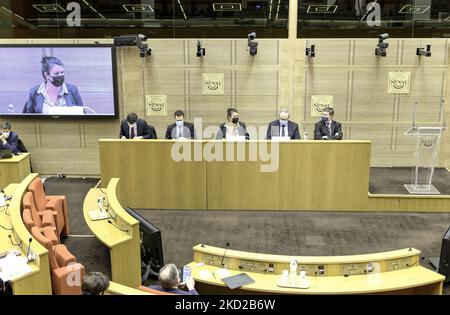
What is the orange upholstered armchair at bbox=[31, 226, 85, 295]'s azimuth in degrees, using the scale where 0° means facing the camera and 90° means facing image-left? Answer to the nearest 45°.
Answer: approximately 225°

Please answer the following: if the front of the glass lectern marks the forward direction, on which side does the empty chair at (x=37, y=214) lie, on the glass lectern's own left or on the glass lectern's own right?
on the glass lectern's own right

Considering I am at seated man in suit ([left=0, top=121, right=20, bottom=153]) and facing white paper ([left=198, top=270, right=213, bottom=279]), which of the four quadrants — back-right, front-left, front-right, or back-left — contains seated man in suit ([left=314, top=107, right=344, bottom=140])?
front-left

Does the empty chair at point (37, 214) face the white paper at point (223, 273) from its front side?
no

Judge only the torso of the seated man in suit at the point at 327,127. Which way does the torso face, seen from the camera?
toward the camera

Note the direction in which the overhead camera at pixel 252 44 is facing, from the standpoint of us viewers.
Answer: facing the viewer

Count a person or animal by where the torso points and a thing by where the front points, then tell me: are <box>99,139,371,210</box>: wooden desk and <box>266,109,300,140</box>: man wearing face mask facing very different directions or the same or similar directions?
same or similar directions

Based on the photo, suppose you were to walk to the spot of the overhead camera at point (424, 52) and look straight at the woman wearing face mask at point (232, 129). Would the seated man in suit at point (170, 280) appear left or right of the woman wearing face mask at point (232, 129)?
left

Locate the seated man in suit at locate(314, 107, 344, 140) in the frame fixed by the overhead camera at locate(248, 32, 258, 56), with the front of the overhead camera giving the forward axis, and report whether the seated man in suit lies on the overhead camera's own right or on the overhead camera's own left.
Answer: on the overhead camera's own left

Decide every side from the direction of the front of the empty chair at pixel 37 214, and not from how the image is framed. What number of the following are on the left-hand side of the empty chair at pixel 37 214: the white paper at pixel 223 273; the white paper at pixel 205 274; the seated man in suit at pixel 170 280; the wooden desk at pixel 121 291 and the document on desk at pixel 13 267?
0

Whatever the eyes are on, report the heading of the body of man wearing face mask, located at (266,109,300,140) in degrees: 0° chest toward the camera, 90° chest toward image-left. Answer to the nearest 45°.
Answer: approximately 0°

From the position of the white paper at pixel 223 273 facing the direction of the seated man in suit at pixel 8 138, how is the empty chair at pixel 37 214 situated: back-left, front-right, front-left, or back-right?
front-left

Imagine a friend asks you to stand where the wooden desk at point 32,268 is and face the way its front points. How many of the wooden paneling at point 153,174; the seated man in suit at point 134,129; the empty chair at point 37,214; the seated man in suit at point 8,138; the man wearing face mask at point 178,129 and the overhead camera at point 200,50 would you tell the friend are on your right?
0

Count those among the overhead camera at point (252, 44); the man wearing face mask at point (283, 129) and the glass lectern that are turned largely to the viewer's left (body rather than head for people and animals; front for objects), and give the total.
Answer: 0

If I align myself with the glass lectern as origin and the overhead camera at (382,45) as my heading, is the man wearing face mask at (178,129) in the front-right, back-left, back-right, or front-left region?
front-left

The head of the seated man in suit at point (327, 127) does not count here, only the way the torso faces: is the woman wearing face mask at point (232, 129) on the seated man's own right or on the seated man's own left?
on the seated man's own right

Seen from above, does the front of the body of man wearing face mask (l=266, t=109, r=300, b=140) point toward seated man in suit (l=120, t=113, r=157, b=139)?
no
